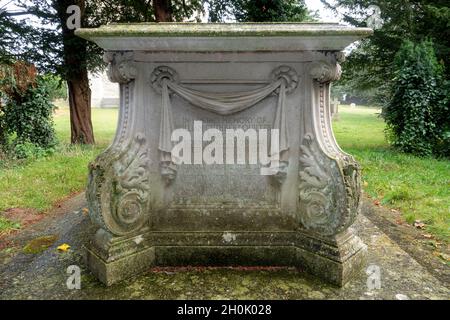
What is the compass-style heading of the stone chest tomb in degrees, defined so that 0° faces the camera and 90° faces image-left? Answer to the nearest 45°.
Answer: approximately 0°

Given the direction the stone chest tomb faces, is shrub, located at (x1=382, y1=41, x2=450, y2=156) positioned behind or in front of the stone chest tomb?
behind

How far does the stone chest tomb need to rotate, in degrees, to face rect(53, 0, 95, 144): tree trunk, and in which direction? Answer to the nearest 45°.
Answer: approximately 135° to its right

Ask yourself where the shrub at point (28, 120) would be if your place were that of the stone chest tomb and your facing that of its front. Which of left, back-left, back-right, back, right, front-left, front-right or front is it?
back-right

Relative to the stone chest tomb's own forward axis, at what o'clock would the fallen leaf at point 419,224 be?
The fallen leaf is roughly at 8 o'clock from the stone chest tomb.

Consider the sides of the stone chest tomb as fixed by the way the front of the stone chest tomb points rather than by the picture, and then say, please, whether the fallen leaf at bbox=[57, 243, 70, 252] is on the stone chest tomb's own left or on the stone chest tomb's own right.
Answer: on the stone chest tomb's own right

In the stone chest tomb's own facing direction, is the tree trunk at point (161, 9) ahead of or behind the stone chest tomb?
behind
